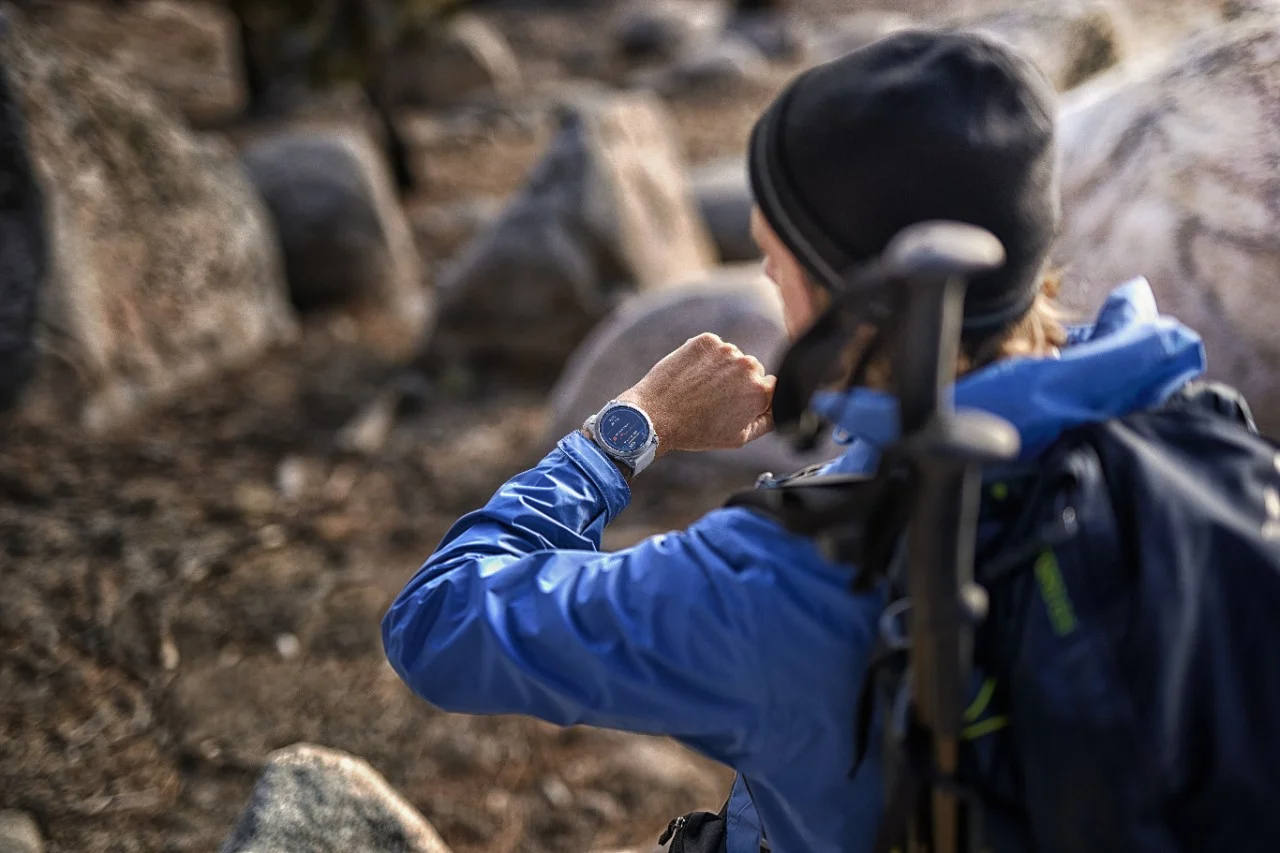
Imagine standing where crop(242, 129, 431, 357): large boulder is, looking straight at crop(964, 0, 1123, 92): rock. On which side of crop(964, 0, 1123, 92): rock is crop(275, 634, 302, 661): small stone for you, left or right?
right

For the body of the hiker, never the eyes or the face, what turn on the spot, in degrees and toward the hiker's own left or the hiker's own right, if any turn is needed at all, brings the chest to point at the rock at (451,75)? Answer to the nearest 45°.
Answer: approximately 45° to the hiker's own right

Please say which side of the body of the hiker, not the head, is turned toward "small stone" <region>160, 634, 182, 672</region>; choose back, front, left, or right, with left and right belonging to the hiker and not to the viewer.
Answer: front

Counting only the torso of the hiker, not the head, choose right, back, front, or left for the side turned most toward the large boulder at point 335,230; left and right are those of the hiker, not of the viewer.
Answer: front

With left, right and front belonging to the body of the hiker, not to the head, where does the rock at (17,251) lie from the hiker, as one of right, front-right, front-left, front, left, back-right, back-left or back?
front

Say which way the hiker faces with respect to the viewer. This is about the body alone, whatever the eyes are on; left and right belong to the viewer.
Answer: facing away from the viewer and to the left of the viewer

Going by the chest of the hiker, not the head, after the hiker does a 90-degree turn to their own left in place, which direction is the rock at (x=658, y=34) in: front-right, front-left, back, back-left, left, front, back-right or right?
back-right

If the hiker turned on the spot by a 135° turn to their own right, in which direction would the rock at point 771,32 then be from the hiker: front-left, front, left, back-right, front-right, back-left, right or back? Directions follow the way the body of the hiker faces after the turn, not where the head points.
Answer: left

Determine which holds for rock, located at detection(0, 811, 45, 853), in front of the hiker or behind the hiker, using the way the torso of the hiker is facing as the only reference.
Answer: in front

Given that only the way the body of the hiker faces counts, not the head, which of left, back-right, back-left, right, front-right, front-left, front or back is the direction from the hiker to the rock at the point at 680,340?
front-right

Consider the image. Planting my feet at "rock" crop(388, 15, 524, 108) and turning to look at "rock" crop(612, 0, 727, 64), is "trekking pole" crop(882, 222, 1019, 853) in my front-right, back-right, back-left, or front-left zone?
back-right

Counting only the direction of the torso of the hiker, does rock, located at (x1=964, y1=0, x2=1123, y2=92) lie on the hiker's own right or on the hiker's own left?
on the hiker's own right

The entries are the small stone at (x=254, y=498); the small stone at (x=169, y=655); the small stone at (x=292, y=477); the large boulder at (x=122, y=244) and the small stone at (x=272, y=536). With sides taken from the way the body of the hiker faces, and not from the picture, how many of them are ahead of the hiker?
5
